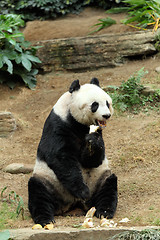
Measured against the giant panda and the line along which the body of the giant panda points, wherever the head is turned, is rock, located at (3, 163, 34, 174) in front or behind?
behind

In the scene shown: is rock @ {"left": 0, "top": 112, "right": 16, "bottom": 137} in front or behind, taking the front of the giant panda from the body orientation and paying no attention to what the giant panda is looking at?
behind

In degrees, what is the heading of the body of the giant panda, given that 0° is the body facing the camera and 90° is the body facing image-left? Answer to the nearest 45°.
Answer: approximately 315°

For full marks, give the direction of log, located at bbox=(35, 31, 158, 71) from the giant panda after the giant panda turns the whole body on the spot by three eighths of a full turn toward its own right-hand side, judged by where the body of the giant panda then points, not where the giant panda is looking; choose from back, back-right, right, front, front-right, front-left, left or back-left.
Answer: right
